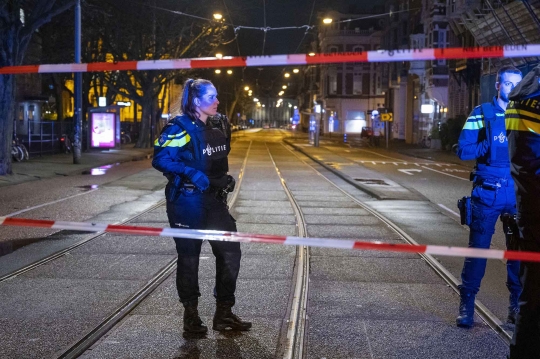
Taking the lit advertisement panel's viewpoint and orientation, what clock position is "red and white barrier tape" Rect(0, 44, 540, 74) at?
The red and white barrier tape is roughly at 12 o'clock from the lit advertisement panel.

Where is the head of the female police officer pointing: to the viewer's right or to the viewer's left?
to the viewer's right

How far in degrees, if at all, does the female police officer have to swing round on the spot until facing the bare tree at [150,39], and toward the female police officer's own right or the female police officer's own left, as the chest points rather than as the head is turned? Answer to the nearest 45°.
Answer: approximately 135° to the female police officer's own left

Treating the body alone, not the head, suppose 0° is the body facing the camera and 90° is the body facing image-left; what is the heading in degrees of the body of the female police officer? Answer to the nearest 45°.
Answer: approximately 315°
